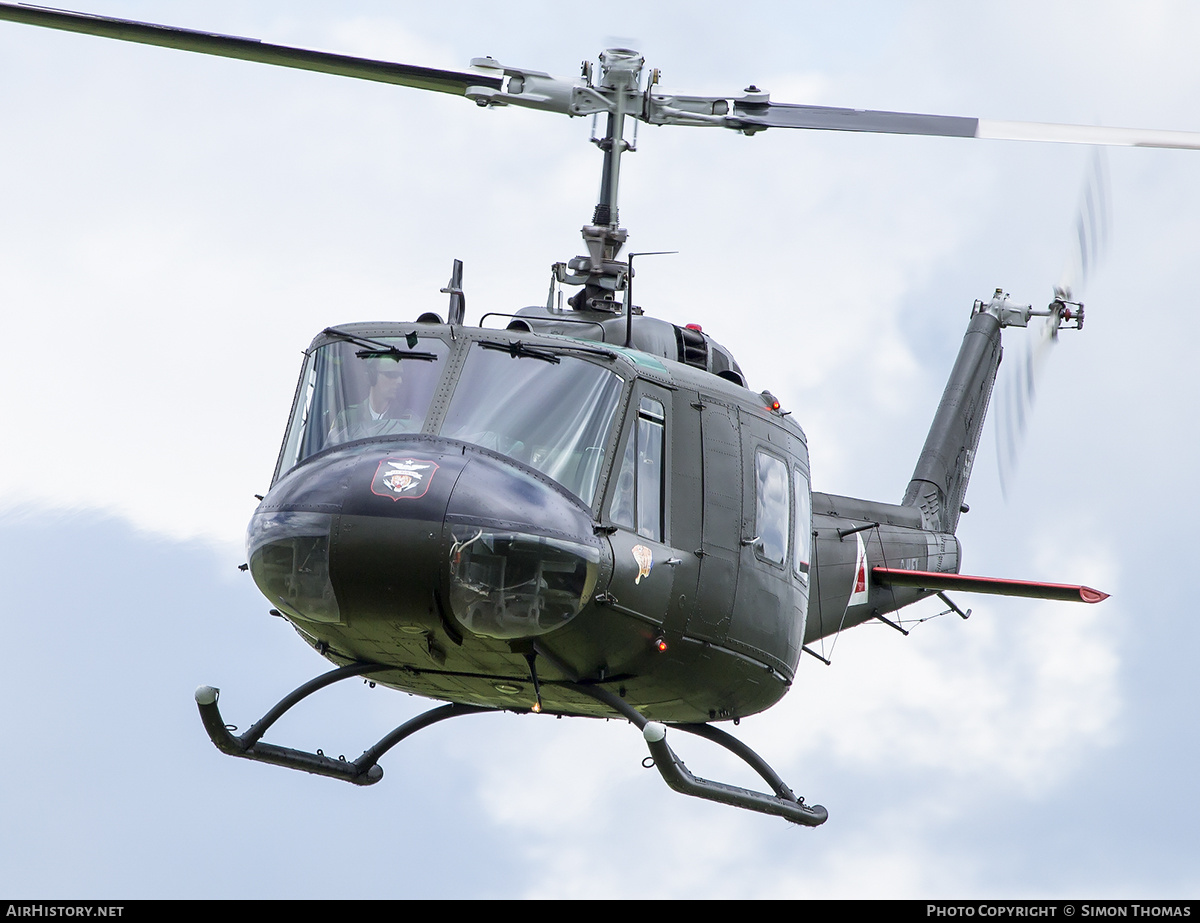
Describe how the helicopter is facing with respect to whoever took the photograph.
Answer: facing the viewer and to the left of the viewer
